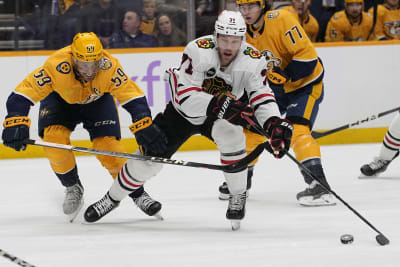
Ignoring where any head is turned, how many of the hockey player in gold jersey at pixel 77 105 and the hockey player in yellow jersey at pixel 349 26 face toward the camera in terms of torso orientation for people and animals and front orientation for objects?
2

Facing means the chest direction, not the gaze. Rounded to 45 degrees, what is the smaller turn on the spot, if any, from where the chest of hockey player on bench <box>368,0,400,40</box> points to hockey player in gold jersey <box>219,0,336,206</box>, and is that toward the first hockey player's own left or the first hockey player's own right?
0° — they already face them

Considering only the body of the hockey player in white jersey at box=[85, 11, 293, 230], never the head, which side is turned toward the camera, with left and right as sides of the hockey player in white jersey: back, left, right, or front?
front

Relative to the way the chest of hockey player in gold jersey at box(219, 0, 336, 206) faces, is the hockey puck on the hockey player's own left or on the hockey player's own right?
on the hockey player's own left

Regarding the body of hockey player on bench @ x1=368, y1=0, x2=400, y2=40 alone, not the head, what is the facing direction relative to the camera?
toward the camera

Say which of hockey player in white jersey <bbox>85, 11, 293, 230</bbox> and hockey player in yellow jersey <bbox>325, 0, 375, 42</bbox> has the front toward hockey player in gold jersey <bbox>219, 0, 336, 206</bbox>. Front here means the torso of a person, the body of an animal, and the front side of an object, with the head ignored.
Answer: the hockey player in yellow jersey

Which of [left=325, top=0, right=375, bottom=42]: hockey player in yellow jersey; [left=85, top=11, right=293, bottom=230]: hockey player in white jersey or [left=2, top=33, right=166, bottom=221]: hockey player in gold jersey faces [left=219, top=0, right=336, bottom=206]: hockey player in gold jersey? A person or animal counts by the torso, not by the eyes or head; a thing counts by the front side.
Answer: the hockey player in yellow jersey

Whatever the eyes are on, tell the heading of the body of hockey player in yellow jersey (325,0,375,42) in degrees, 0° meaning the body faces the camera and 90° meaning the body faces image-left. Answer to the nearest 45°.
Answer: approximately 0°

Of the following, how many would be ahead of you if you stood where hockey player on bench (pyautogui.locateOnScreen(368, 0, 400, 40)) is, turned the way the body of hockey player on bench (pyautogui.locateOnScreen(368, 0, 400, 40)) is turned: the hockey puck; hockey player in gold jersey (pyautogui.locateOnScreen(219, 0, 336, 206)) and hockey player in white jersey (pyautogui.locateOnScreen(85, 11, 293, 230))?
3

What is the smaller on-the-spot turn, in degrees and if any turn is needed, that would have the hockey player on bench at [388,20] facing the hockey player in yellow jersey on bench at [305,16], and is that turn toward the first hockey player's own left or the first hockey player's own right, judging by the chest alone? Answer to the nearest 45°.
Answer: approximately 45° to the first hockey player's own right
